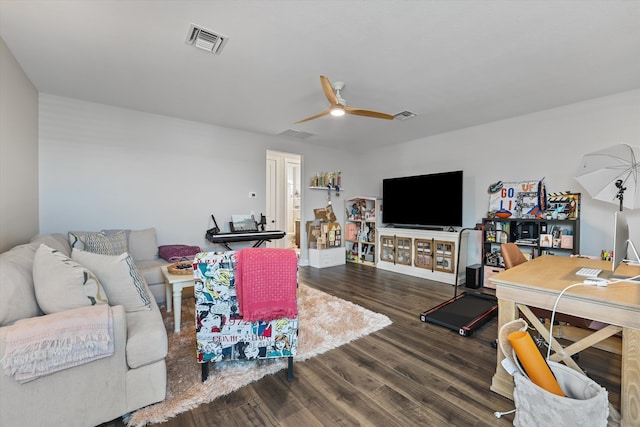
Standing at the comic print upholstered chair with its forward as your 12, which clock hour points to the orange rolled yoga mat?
The orange rolled yoga mat is roughly at 4 o'clock from the comic print upholstered chair.

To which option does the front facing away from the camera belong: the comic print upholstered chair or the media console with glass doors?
the comic print upholstered chair

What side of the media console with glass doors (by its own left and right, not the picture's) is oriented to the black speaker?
left

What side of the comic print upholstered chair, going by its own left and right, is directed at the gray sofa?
left

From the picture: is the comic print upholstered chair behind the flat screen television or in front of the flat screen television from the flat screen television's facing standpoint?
in front

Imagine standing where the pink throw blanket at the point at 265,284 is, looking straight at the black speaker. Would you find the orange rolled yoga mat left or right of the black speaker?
right

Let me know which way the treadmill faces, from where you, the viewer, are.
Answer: facing away from the viewer and to the right of the viewer

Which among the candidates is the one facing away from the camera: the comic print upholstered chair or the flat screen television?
the comic print upholstered chair

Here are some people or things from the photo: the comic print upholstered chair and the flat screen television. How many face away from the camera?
1

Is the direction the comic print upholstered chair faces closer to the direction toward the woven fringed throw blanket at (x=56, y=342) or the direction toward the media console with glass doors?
the media console with glass doors

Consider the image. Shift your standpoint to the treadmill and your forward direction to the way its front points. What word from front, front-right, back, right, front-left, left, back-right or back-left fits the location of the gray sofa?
back

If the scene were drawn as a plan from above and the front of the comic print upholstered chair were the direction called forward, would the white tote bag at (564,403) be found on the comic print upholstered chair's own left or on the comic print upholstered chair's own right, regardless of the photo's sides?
on the comic print upholstered chair's own right

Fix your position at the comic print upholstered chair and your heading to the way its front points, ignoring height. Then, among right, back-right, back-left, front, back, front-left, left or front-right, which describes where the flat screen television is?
front-right
